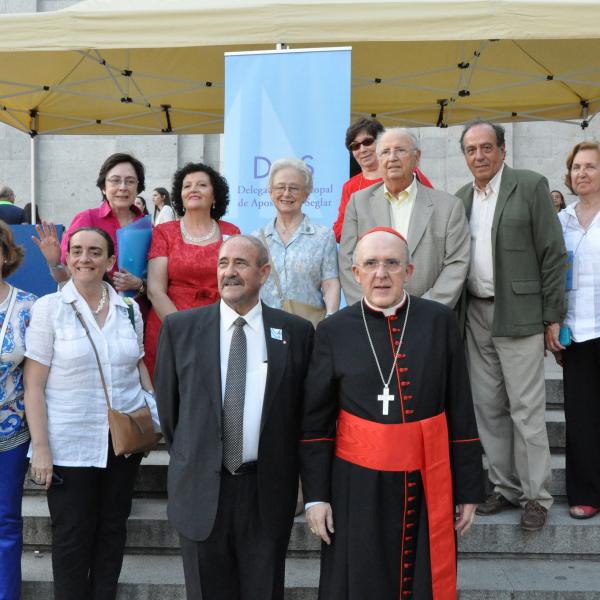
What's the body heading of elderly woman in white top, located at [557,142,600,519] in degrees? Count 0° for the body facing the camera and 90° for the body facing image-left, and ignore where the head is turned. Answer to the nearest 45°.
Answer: approximately 0°

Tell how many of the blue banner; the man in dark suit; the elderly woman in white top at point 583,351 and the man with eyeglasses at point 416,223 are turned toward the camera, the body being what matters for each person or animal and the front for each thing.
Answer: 4

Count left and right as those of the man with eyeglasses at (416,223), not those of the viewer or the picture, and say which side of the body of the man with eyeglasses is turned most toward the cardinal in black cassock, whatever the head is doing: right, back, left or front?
front

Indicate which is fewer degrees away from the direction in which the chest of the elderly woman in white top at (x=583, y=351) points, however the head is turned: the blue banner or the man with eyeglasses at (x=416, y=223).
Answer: the man with eyeglasses

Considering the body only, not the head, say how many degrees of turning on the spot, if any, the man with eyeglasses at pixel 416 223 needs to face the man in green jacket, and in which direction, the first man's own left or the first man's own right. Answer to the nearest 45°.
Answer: approximately 90° to the first man's own left

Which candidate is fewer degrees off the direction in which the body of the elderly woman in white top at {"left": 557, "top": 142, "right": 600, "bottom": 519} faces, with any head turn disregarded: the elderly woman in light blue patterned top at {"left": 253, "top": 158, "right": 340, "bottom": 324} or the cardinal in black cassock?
the cardinal in black cassock

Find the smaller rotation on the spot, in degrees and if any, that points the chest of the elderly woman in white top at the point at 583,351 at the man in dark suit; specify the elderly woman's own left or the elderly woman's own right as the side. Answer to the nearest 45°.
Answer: approximately 45° to the elderly woman's own right

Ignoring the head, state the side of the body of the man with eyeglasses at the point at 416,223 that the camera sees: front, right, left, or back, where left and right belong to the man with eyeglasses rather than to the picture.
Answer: front
